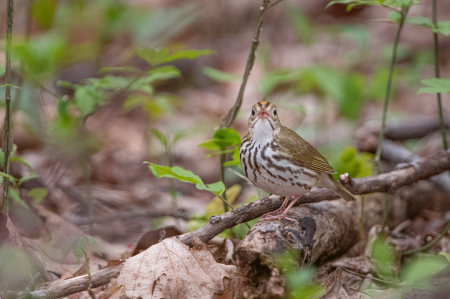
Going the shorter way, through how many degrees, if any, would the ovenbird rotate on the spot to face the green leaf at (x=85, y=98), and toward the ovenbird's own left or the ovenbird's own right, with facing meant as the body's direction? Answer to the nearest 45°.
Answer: approximately 45° to the ovenbird's own right

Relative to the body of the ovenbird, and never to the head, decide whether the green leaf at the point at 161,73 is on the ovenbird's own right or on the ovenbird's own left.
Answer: on the ovenbird's own right

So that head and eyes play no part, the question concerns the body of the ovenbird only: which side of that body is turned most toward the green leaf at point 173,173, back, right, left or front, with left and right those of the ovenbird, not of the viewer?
front

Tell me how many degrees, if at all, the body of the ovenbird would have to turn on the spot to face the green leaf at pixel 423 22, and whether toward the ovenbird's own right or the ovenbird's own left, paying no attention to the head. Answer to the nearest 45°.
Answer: approximately 180°

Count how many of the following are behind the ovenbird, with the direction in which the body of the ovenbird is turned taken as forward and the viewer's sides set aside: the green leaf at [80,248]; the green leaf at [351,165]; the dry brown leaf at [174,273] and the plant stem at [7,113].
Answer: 1

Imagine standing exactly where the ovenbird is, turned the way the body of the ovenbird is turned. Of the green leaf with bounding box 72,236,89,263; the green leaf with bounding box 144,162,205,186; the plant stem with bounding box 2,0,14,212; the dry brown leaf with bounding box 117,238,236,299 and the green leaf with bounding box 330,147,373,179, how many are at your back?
1

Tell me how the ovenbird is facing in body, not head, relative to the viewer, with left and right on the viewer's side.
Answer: facing the viewer and to the left of the viewer

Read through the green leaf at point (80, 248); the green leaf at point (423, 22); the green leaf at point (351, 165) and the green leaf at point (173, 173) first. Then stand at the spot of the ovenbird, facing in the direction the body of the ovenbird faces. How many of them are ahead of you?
2
